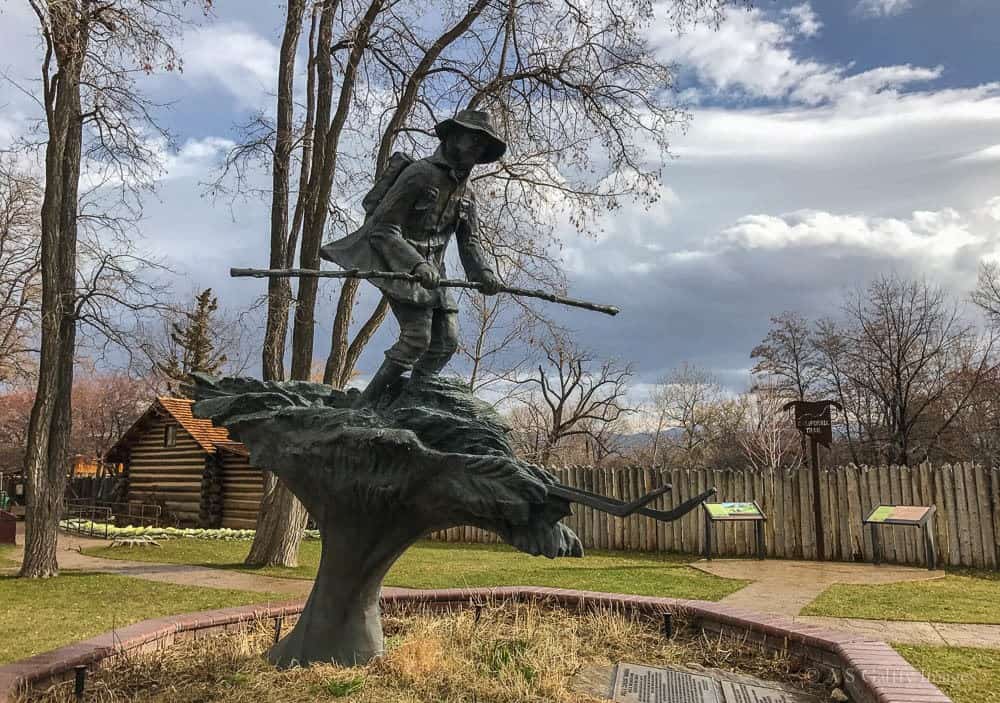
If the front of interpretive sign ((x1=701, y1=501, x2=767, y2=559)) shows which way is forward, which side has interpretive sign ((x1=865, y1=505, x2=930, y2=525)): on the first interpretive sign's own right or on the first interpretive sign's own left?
on the first interpretive sign's own left

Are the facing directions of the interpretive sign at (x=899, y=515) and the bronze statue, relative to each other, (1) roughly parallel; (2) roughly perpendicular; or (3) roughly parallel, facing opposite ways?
roughly perpendicular

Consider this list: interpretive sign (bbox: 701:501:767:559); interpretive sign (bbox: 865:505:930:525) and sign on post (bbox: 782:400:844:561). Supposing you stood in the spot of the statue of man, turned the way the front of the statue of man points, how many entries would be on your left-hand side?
3

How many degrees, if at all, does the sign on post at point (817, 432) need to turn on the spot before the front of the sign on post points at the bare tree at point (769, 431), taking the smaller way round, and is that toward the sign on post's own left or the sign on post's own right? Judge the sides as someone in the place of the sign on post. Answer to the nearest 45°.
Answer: approximately 180°

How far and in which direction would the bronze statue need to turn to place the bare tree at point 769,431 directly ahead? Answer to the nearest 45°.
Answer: approximately 90° to its left

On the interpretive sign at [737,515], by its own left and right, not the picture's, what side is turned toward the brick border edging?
front

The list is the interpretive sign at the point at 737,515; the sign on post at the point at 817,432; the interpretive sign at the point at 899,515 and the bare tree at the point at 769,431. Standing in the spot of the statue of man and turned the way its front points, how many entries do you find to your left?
4

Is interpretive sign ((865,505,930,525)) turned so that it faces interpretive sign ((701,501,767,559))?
no

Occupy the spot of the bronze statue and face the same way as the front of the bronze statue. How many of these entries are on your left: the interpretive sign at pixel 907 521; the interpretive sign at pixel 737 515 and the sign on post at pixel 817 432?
3

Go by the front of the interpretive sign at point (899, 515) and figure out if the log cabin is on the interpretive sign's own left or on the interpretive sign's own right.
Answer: on the interpretive sign's own right

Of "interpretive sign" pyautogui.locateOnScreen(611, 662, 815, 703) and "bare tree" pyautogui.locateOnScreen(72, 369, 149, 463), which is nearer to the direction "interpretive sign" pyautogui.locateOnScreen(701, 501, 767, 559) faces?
the interpretive sign

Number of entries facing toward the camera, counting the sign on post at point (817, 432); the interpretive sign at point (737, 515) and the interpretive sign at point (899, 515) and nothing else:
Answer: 3

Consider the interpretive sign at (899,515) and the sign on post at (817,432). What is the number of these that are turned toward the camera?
2

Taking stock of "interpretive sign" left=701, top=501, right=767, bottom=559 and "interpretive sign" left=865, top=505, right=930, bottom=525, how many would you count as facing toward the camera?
2

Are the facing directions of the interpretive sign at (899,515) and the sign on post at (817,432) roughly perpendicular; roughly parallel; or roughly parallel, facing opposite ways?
roughly parallel

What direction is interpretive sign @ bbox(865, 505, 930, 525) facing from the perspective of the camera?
toward the camera

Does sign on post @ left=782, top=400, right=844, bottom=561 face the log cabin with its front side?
no

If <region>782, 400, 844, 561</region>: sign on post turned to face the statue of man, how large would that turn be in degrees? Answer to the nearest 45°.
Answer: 0° — it already faces it

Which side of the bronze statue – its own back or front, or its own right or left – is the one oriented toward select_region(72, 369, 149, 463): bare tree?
back

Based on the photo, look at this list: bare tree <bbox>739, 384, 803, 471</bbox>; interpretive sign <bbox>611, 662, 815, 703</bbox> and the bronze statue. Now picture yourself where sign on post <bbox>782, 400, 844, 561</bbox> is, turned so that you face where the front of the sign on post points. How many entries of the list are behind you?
1

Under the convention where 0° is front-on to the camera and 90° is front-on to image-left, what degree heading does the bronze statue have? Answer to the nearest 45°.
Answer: approximately 315°
